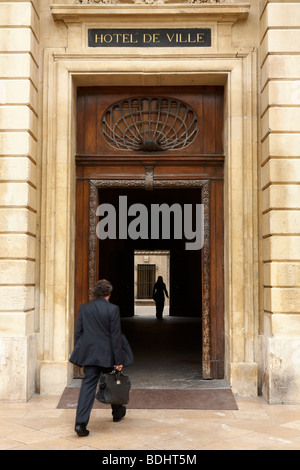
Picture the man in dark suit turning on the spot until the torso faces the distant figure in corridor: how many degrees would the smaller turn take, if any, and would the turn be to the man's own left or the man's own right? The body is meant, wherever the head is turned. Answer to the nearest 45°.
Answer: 0° — they already face them

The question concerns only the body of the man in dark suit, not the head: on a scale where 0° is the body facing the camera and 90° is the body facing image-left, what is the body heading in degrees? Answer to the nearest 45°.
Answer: approximately 180°

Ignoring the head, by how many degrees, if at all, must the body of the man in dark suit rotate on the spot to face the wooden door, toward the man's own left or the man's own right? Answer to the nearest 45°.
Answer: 0° — they already face it
